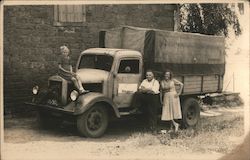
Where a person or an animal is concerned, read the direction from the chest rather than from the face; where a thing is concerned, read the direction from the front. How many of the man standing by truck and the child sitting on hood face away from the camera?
0

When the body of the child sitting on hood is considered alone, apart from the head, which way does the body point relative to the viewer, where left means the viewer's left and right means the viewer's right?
facing the viewer and to the right of the viewer

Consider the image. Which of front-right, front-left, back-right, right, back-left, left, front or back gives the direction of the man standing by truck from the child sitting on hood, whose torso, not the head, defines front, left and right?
front-left

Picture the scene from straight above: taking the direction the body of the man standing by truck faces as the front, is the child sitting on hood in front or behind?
in front

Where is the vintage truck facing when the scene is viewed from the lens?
facing the viewer and to the left of the viewer
